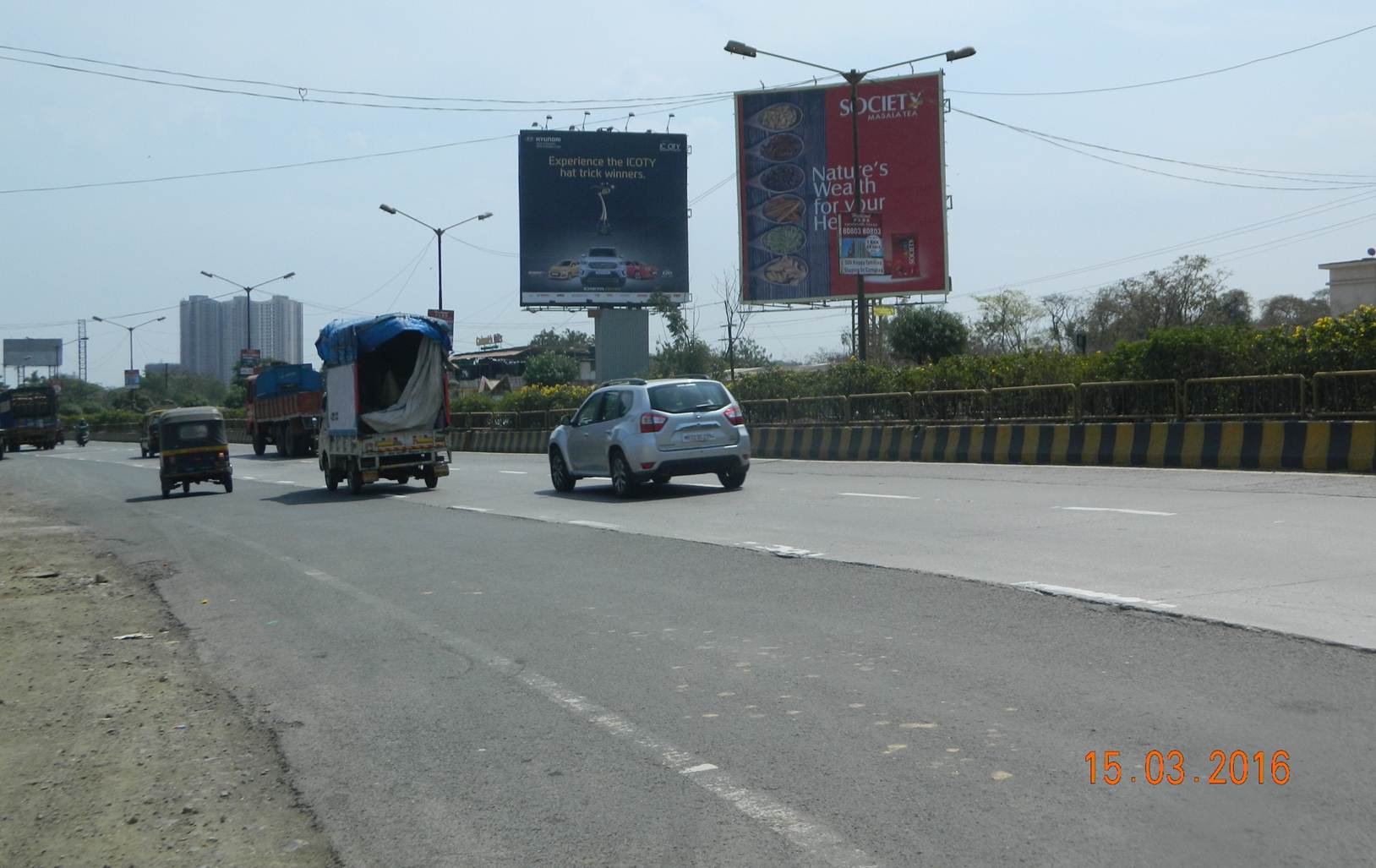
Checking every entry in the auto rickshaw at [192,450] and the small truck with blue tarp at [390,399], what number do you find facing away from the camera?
2

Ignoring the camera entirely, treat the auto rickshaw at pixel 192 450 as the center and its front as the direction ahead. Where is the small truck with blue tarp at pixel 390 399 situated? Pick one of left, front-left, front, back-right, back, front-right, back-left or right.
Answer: back-right

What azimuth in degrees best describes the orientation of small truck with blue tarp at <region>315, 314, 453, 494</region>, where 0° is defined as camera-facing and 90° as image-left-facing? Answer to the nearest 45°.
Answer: approximately 180°

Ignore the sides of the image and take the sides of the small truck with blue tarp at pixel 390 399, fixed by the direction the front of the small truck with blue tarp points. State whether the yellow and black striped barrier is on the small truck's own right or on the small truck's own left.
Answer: on the small truck's own right

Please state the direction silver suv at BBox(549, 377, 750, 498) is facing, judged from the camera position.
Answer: facing away from the viewer and to the left of the viewer

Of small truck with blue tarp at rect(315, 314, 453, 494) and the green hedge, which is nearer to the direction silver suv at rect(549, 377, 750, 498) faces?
the small truck with blue tarp

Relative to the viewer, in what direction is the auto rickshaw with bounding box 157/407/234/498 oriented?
away from the camera

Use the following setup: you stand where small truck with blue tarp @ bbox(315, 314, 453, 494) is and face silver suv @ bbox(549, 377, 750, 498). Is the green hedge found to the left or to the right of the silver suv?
left

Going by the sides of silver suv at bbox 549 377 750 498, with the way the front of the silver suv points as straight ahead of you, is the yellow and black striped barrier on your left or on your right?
on your right
